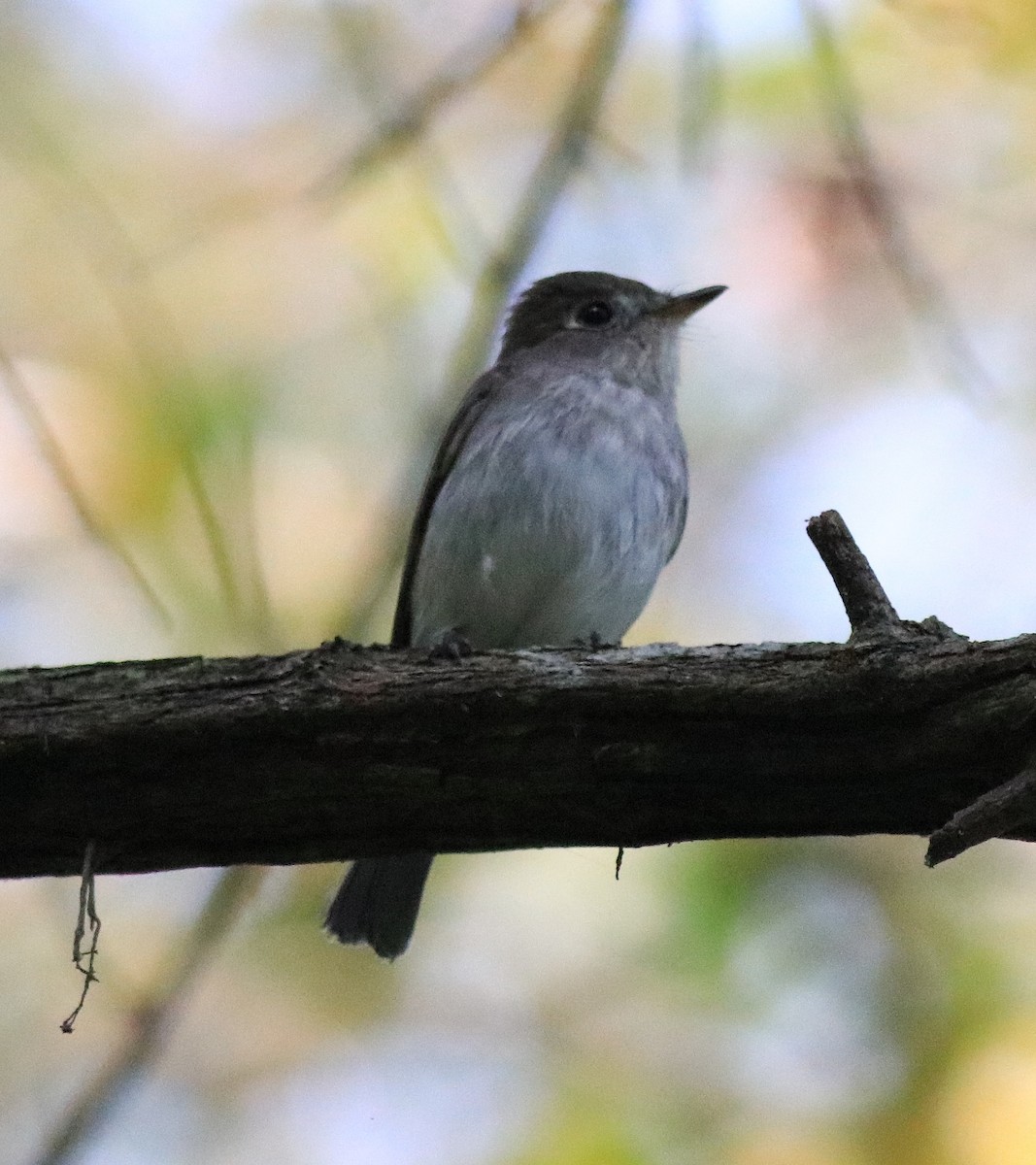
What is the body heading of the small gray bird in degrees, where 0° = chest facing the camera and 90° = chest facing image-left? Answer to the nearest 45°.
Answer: approximately 315°
